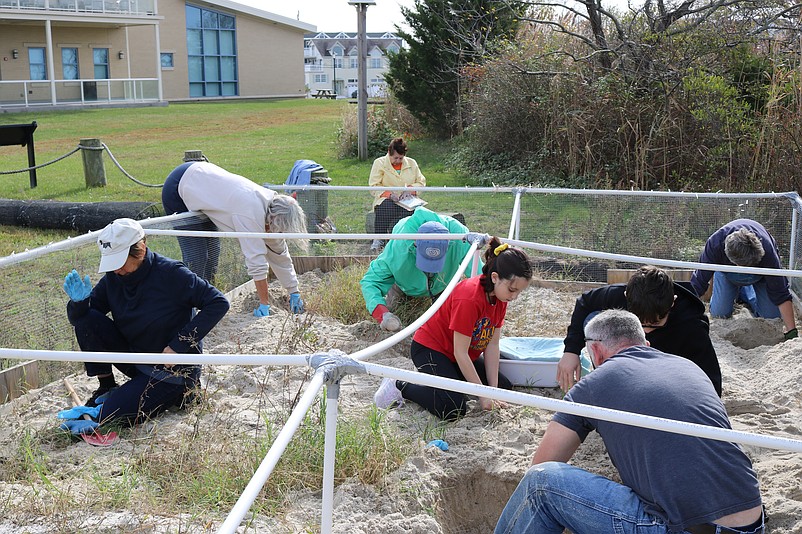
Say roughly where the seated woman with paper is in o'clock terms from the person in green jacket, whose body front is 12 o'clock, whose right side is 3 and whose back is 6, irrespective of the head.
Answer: The seated woman with paper is roughly at 6 o'clock from the person in green jacket.

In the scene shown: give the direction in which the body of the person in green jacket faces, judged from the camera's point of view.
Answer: toward the camera

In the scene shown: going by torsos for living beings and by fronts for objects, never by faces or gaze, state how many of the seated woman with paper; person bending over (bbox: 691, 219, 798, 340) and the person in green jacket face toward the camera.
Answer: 3

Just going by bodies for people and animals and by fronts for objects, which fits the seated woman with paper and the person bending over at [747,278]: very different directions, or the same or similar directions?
same or similar directions

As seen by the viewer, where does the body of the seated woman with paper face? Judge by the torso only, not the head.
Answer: toward the camera

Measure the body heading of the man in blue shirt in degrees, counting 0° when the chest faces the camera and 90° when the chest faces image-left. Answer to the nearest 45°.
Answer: approximately 135°

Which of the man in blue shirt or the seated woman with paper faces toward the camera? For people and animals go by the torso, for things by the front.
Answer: the seated woman with paper

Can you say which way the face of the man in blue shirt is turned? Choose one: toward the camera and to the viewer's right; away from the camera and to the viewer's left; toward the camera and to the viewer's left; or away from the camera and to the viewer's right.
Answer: away from the camera and to the viewer's left

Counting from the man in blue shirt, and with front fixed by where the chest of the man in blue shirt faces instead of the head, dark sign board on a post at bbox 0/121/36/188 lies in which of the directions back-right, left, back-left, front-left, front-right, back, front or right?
front

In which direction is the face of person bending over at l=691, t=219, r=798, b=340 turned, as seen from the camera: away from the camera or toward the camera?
toward the camera

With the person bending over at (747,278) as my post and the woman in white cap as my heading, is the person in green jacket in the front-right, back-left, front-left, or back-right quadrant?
front-right

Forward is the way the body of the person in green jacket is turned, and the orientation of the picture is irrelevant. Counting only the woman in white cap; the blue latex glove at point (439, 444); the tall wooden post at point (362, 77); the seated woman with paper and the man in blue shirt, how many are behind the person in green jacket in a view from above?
2

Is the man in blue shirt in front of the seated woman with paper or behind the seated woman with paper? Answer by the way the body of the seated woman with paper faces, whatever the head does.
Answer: in front

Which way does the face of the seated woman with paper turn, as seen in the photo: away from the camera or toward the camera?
toward the camera

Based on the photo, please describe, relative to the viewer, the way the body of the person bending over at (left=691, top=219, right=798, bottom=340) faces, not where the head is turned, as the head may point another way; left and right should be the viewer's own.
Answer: facing the viewer

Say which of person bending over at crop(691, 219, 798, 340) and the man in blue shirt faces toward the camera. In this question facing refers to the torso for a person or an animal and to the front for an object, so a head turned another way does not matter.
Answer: the person bending over

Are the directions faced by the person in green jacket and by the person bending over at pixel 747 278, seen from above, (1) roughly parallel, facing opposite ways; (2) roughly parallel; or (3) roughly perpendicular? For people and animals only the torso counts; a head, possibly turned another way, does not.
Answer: roughly parallel
